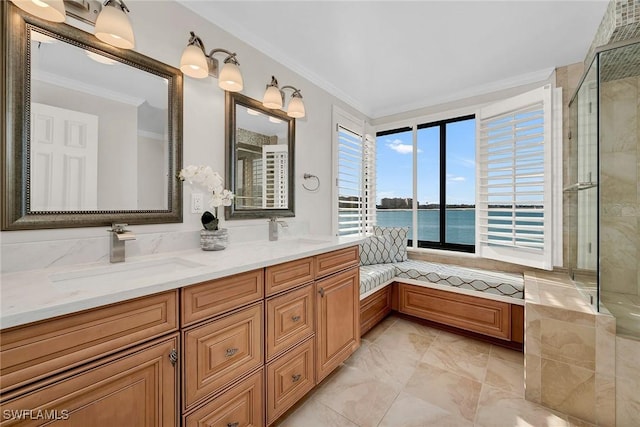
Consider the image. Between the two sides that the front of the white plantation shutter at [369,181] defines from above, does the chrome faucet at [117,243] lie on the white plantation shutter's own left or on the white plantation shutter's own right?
on the white plantation shutter's own right

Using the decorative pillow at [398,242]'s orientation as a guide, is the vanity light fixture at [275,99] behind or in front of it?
in front

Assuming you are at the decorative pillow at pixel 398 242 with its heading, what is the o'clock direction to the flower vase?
The flower vase is roughly at 1 o'clock from the decorative pillow.

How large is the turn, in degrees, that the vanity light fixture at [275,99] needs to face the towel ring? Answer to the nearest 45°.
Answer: approximately 90° to its left

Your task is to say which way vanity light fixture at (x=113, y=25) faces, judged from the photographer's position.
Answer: facing the viewer and to the right of the viewer

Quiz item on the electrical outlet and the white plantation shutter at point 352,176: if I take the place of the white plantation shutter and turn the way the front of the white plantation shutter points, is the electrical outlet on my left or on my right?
on my right

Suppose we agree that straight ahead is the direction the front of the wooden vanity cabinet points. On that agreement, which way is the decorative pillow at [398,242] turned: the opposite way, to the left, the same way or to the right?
to the right

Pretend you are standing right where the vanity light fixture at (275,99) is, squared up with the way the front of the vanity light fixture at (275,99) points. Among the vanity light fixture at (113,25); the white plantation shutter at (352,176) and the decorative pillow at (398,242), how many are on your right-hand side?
1

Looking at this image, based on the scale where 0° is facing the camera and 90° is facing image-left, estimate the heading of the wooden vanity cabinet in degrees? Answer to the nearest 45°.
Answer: approximately 315°
